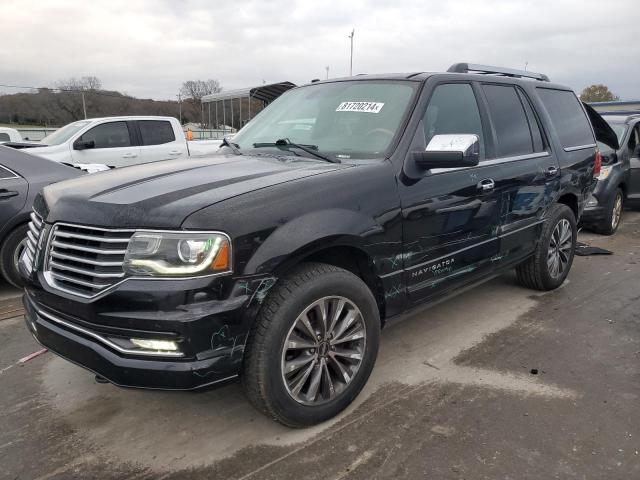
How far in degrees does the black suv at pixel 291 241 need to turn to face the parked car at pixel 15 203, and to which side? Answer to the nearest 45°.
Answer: approximately 90° to its right

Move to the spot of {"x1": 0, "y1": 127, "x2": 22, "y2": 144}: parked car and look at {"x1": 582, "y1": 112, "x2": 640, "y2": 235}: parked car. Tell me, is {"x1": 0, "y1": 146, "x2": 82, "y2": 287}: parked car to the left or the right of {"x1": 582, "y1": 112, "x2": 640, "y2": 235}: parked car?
right

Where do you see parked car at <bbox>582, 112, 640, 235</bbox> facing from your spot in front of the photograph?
facing the viewer and to the left of the viewer

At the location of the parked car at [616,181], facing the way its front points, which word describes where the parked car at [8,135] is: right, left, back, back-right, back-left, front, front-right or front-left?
front-right

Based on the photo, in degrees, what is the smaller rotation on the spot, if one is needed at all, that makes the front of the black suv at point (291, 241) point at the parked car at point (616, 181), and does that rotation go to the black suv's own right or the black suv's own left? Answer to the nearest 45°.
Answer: approximately 180°

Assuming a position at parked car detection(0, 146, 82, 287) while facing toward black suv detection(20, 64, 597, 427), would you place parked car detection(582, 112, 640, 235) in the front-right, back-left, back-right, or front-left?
front-left

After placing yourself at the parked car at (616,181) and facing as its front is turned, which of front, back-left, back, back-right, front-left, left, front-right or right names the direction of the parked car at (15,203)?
front

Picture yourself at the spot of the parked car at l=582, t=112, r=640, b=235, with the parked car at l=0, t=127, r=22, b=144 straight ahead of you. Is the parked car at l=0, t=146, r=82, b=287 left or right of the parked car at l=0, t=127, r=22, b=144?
left

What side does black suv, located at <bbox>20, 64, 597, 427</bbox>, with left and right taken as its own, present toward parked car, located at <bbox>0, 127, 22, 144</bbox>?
right

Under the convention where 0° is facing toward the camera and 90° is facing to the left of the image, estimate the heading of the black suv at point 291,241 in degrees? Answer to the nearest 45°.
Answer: approximately 45°
